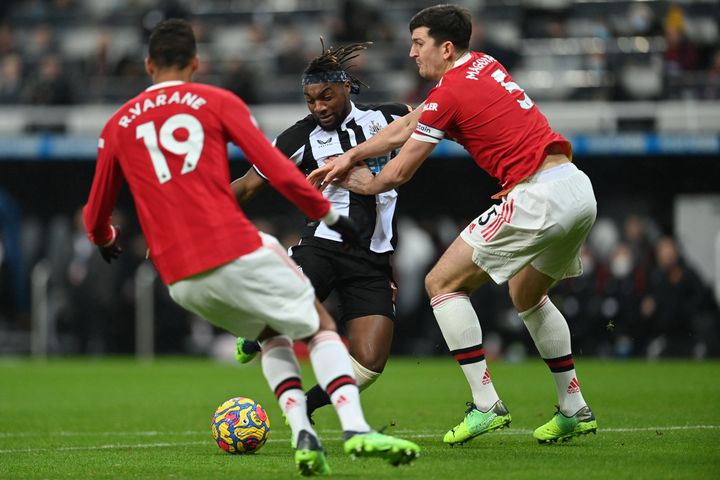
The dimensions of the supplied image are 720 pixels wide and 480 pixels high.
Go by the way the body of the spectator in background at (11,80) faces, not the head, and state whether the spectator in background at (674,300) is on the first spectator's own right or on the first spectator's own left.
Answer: on the first spectator's own left

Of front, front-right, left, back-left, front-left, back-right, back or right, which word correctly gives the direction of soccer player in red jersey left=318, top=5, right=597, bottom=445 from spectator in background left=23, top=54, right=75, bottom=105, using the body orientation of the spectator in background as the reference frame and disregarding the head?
front

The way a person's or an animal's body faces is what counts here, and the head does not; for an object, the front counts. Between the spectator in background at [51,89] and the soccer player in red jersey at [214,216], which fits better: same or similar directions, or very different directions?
very different directions

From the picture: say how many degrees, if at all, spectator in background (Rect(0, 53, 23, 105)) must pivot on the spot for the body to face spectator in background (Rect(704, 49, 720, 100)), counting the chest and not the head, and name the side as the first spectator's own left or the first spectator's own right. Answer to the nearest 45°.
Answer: approximately 45° to the first spectator's own left

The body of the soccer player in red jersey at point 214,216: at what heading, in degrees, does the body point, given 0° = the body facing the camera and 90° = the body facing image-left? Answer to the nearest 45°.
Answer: approximately 180°

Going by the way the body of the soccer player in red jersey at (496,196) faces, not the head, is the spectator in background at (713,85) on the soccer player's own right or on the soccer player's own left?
on the soccer player's own right

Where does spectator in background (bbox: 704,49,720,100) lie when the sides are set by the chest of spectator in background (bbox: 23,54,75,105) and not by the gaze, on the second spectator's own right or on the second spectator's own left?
on the second spectator's own left

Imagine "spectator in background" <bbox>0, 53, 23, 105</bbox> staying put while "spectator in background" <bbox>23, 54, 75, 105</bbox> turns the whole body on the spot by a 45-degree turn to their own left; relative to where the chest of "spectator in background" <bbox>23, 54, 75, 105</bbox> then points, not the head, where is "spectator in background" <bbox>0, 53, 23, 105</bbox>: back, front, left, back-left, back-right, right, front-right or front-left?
back

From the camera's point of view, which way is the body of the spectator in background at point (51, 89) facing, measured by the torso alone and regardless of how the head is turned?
toward the camera

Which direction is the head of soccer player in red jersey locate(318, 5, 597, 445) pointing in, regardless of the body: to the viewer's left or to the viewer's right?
to the viewer's left

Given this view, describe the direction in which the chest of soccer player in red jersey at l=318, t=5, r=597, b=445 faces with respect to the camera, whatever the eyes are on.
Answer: to the viewer's left

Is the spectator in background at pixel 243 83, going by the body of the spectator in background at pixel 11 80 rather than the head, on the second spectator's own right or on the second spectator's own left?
on the second spectator's own left

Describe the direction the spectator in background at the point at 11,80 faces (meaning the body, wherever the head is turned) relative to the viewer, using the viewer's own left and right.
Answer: facing the viewer

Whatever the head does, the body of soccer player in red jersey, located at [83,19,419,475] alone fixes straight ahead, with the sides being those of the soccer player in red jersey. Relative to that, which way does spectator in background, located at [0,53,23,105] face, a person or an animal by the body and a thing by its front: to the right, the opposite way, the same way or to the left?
the opposite way

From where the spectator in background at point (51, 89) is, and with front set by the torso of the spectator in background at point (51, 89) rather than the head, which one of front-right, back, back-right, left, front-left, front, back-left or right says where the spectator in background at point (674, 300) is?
front-left

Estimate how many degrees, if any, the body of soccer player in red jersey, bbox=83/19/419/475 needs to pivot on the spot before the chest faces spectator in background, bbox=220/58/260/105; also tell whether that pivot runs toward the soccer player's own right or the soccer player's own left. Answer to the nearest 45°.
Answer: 0° — they already face them
